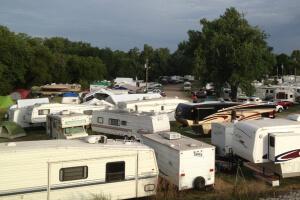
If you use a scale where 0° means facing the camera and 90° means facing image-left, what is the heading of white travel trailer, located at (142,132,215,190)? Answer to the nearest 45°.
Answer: approximately 135°

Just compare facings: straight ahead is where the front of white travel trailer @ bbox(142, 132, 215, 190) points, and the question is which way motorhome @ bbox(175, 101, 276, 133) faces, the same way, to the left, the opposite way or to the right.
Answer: to the left

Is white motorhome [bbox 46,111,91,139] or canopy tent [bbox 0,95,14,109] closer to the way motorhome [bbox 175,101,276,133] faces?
the white motorhome

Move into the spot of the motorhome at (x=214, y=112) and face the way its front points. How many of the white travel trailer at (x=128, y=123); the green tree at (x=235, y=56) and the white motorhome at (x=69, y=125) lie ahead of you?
2

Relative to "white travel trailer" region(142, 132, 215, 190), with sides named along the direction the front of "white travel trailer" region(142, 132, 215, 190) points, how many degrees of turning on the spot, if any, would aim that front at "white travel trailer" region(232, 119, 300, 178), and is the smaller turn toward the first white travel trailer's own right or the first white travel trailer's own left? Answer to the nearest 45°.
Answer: approximately 90° to the first white travel trailer's own right

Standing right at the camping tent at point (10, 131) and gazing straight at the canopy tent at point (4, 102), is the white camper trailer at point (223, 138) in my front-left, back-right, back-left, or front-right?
back-right

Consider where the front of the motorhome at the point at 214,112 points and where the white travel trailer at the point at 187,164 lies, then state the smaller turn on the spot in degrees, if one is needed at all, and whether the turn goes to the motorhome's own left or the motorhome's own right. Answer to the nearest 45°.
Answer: approximately 45° to the motorhome's own left

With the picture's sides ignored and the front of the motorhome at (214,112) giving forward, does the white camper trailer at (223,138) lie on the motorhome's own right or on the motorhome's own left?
on the motorhome's own left
